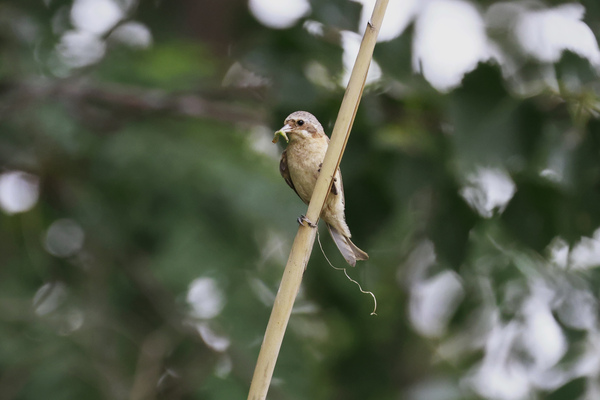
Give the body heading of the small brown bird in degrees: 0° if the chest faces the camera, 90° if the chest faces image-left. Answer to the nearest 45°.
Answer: approximately 45°
